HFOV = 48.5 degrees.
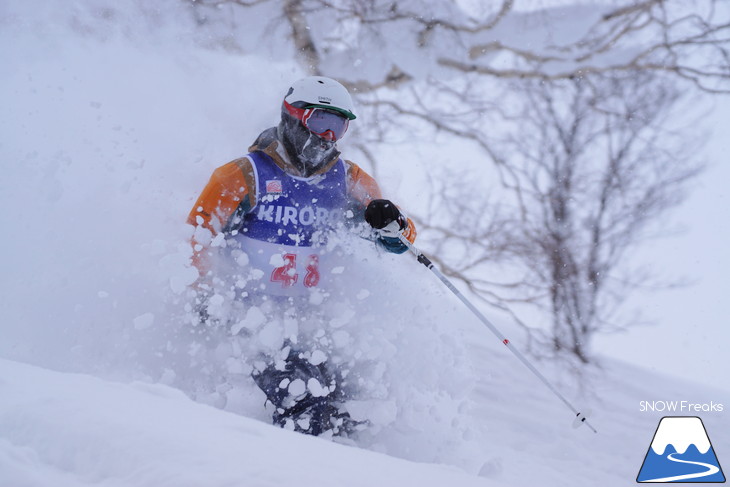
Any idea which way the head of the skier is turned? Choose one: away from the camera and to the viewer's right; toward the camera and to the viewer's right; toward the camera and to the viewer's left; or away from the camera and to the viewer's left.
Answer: toward the camera and to the viewer's right

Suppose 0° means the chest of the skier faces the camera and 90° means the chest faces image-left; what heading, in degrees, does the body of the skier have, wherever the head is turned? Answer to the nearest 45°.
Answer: approximately 315°
